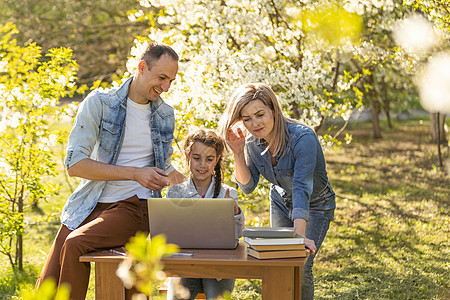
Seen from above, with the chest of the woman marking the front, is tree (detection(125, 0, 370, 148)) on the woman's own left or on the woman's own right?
on the woman's own right

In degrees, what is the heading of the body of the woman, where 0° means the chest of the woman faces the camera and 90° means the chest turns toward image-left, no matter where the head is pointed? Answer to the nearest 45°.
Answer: approximately 45°

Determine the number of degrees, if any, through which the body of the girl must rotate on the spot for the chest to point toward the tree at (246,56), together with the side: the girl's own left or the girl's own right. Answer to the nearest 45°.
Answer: approximately 180°

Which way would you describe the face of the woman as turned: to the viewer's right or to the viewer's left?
to the viewer's left

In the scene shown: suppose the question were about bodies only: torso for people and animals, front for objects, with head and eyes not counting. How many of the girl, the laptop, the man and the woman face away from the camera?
1

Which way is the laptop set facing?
away from the camera

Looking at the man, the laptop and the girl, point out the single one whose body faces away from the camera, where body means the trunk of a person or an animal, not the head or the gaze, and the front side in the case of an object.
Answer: the laptop

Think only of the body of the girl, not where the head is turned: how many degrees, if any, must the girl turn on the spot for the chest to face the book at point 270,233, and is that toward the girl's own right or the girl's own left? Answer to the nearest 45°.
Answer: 0° — they already face it

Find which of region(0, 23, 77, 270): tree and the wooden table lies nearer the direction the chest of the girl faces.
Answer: the wooden table

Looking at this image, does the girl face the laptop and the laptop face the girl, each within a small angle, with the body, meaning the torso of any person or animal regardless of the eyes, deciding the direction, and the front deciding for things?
yes

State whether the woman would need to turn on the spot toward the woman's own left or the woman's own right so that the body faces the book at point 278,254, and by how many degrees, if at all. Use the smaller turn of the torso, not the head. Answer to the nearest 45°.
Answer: approximately 45° to the woman's own left

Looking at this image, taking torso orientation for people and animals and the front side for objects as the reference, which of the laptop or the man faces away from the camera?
the laptop
